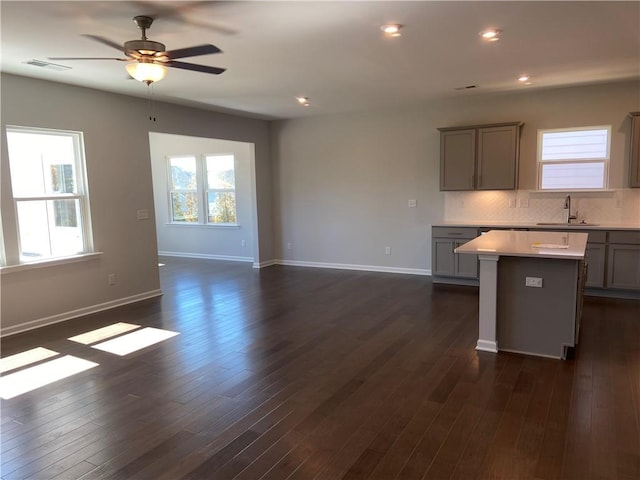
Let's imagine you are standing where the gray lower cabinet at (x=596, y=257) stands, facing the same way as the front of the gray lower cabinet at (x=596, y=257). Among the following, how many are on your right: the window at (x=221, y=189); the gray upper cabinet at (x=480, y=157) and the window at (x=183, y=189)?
3

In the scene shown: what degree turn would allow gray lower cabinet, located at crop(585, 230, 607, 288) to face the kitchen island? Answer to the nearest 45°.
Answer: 0° — it already faces it

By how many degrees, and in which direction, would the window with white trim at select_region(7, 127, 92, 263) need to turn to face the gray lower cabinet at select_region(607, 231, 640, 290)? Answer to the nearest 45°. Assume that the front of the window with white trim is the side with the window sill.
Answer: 0° — it already faces it

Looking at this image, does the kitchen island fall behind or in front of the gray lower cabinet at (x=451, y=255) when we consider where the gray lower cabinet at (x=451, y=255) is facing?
in front

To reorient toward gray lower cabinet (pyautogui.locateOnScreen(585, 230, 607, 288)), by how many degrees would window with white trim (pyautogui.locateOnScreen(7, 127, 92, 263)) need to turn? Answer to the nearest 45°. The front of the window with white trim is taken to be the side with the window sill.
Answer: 0° — it already faces it

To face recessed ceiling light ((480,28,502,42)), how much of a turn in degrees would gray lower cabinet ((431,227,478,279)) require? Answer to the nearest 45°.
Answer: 0° — it already faces it

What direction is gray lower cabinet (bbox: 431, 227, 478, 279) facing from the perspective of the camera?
toward the camera

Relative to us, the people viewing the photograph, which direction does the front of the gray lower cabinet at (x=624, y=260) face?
facing the viewer

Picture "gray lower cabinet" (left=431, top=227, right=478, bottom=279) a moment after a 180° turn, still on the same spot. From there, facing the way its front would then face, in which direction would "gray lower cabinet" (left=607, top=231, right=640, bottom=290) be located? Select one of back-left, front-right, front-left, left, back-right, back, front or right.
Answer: right

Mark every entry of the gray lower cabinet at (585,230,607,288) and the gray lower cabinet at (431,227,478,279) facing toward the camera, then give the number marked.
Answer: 2

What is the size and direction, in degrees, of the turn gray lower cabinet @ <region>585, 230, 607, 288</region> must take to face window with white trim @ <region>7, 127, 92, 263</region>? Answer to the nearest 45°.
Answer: approximately 45° to its right

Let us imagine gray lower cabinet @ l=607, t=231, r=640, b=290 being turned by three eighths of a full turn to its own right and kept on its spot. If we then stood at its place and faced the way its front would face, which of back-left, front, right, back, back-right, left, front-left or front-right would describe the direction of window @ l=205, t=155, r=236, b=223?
front-left

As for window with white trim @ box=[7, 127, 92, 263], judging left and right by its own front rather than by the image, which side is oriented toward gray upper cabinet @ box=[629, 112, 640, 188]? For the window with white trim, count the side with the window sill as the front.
front

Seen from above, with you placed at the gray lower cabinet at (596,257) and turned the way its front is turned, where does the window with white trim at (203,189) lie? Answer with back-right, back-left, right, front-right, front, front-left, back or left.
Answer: right

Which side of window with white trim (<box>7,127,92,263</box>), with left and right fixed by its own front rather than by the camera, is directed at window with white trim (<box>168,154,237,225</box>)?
left

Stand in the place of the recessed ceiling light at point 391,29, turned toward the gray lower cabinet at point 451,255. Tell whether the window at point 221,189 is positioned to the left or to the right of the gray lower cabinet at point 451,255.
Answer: left
